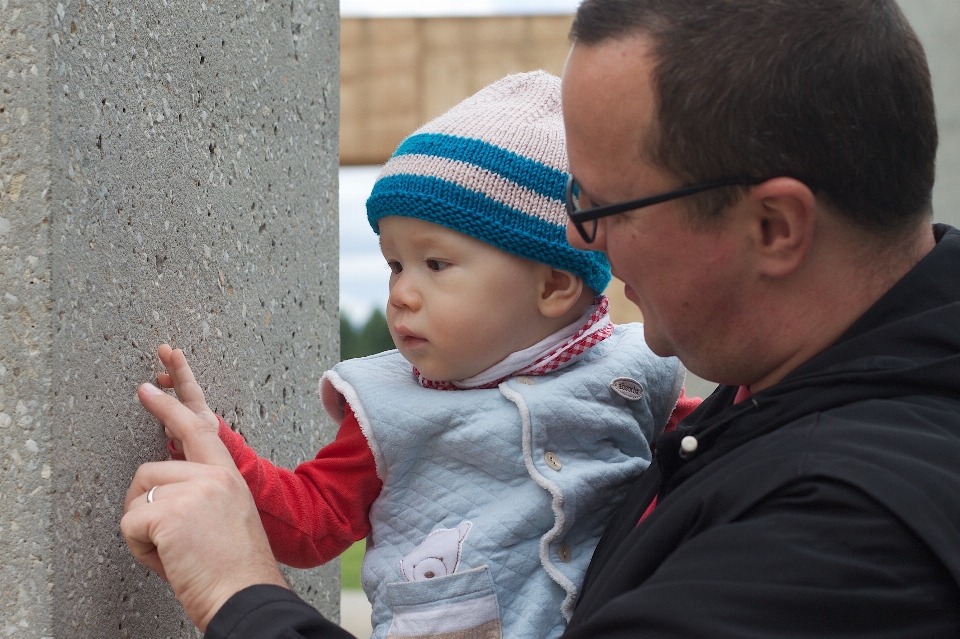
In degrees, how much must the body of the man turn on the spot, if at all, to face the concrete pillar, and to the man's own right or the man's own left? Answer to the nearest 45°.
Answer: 0° — they already face it

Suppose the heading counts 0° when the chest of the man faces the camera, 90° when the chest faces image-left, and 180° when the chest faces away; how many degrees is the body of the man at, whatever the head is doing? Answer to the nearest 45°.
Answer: approximately 90°

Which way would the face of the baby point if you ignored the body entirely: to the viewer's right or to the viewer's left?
to the viewer's left
